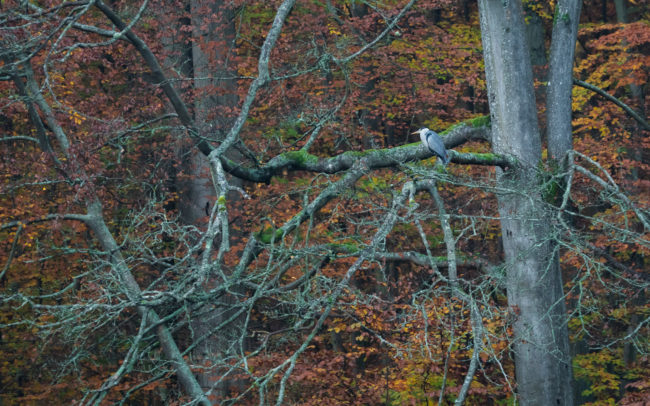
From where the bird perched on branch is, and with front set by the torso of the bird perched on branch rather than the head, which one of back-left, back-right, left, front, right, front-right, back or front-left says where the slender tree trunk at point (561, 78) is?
back-right

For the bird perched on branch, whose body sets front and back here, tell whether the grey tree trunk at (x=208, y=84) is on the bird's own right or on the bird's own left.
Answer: on the bird's own right

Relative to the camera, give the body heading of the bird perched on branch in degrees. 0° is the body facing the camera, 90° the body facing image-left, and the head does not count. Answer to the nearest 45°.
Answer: approximately 90°

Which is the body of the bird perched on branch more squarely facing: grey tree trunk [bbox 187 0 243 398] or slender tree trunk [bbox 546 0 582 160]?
the grey tree trunk
